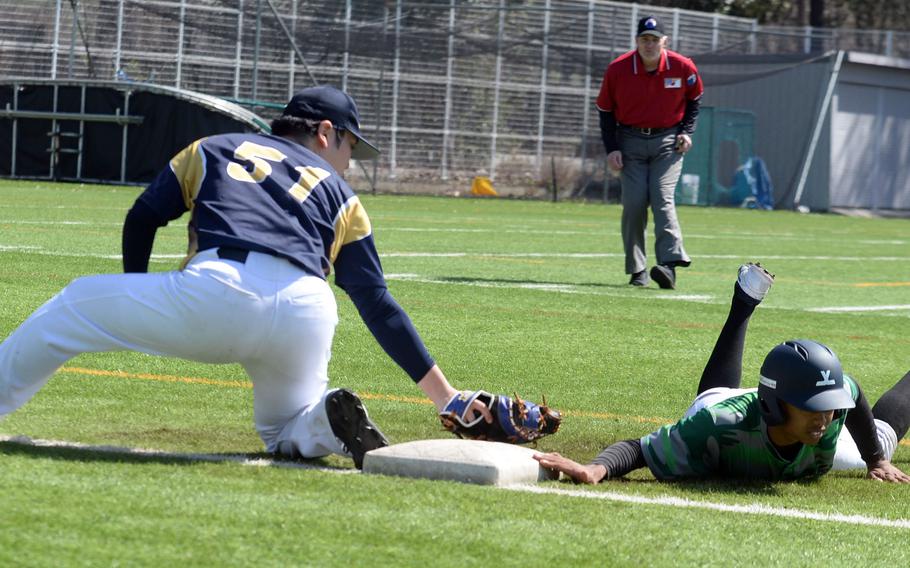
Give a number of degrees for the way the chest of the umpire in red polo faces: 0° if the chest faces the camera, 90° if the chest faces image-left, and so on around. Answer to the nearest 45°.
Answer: approximately 0°

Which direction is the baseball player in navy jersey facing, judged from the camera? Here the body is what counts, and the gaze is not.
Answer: away from the camera

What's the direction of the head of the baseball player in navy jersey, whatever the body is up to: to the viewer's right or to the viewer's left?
to the viewer's right

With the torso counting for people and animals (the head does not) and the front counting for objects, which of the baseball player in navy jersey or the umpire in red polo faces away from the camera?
the baseball player in navy jersey

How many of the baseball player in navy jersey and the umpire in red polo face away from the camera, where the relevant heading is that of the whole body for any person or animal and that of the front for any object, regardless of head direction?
1

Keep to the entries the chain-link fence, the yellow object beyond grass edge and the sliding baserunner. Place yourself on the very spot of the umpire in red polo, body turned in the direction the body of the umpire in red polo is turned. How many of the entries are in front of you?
1

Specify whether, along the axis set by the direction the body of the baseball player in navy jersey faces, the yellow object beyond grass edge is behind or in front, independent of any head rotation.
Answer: in front

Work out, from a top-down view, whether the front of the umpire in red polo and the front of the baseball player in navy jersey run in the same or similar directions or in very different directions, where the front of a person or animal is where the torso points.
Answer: very different directions

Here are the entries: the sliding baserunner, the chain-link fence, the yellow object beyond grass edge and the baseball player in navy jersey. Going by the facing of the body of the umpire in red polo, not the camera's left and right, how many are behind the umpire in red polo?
2

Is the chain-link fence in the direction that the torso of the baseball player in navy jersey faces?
yes

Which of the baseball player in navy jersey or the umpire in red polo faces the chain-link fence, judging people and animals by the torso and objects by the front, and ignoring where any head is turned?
the baseball player in navy jersey

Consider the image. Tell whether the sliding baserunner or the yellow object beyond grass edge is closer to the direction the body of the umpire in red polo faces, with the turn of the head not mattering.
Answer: the sliding baserunner

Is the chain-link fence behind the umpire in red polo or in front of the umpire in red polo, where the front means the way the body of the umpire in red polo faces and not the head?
behind
